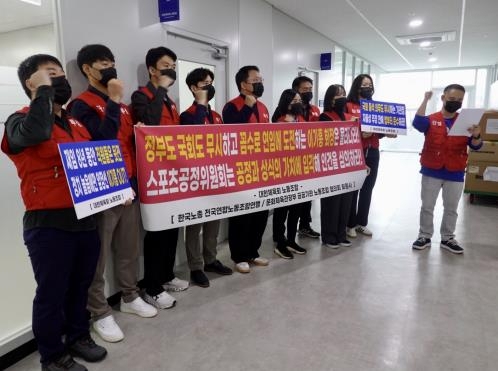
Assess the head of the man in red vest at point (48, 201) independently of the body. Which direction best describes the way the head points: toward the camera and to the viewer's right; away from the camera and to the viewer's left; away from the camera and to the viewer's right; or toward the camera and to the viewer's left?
toward the camera and to the viewer's right

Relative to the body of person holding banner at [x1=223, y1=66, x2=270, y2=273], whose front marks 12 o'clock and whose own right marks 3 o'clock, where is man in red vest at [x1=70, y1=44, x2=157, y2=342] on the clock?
The man in red vest is roughly at 3 o'clock from the person holding banner.

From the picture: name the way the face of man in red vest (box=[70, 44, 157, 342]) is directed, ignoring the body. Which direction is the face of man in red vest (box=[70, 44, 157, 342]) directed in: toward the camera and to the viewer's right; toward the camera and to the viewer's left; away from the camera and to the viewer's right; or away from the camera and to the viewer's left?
toward the camera and to the viewer's right

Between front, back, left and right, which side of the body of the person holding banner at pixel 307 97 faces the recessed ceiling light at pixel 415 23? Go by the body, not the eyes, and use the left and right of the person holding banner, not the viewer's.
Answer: left

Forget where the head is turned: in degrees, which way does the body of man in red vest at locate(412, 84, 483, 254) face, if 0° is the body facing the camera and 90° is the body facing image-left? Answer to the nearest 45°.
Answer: approximately 0°

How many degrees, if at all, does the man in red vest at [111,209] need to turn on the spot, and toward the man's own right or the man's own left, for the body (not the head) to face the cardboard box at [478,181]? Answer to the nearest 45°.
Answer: approximately 45° to the man's own left

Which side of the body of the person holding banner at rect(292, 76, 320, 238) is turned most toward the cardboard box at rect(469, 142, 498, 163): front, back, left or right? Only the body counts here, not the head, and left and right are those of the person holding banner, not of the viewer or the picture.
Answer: left

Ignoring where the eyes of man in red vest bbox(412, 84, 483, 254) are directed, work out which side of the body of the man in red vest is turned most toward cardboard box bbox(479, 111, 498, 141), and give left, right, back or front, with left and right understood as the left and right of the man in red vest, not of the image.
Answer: back
